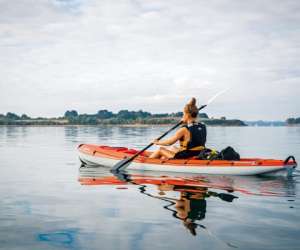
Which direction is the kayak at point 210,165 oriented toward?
to the viewer's left

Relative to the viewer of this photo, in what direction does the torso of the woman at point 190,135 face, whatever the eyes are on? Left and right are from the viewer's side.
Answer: facing away from the viewer and to the left of the viewer

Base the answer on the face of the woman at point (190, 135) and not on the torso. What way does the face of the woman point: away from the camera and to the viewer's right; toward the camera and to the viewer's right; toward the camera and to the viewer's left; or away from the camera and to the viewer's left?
away from the camera and to the viewer's left
